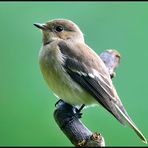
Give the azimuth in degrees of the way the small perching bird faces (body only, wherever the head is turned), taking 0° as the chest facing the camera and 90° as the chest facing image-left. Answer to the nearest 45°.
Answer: approximately 90°
